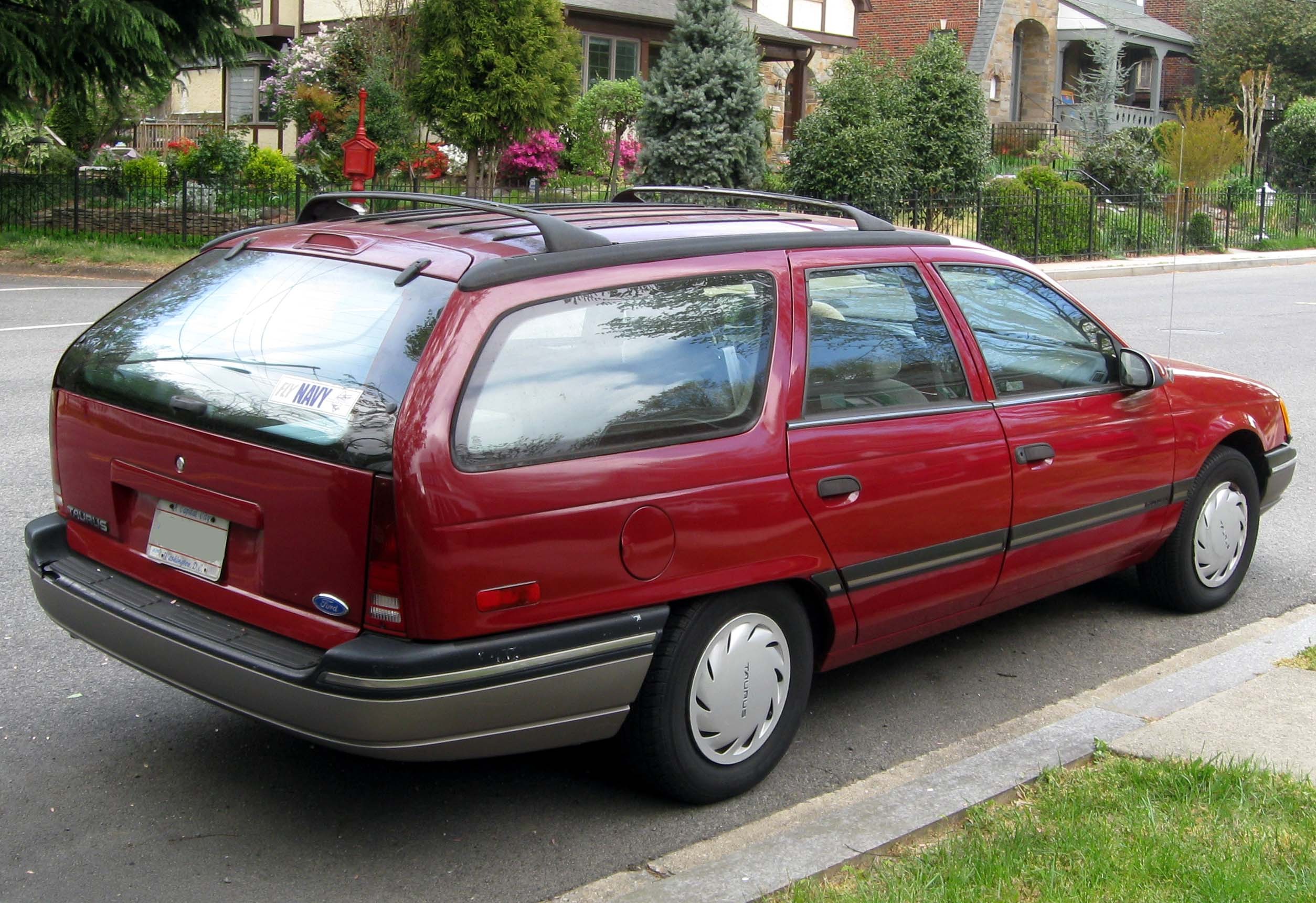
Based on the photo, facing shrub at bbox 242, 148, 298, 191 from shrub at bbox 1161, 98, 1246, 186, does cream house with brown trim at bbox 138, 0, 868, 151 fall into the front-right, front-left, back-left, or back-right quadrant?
front-right

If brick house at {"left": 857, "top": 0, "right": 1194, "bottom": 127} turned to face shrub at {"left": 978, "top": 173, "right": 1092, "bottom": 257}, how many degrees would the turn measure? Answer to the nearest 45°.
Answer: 0° — it already faces it

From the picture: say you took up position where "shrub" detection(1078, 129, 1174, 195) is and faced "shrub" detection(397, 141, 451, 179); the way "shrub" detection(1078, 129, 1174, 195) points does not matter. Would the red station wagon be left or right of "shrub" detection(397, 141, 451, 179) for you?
left

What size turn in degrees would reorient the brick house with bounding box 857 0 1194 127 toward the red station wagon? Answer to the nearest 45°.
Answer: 0° — it already faces it

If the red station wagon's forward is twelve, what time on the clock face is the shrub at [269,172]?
The shrub is roughly at 10 o'clock from the red station wagon.

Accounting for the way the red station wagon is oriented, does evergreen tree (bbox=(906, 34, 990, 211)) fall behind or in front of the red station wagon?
in front

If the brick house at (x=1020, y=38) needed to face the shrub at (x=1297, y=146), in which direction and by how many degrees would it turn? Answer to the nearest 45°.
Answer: approximately 45° to its left

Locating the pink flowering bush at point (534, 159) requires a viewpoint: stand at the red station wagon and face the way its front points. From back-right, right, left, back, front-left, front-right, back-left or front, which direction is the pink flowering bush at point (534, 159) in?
front-left

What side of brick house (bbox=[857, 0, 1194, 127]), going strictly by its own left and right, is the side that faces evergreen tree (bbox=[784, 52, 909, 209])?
front

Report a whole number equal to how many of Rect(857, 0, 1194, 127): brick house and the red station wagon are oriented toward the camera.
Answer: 1

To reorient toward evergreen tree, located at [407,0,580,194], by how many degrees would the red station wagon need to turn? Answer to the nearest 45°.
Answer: approximately 45° to its left

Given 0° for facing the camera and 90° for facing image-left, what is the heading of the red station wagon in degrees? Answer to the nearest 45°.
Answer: approximately 225°

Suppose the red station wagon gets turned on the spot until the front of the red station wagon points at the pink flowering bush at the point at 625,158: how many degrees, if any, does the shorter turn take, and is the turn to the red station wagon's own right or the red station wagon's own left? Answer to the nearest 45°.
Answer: approximately 45° to the red station wagon's own left

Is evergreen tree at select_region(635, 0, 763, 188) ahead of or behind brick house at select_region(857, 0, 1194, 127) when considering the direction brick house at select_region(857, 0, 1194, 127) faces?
ahead

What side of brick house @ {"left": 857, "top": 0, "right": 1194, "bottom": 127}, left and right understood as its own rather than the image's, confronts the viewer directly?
front
